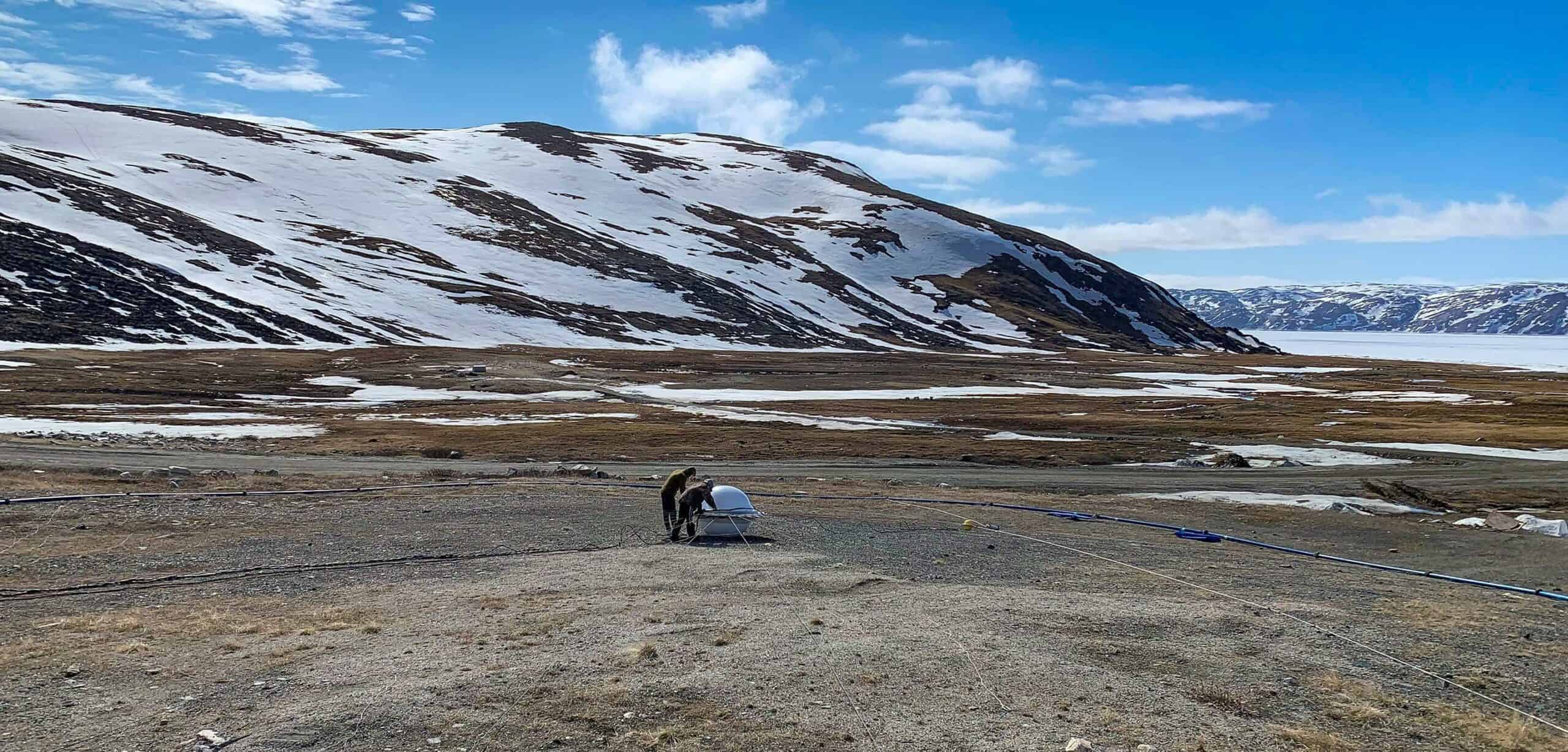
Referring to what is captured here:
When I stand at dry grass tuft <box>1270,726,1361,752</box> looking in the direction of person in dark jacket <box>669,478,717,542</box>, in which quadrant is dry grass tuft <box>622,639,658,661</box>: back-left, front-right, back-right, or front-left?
front-left

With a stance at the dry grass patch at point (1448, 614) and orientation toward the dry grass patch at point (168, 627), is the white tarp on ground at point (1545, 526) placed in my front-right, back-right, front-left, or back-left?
back-right

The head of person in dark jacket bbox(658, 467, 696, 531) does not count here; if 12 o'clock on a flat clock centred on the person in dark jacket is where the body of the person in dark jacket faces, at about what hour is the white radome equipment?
The white radome equipment is roughly at 12 o'clock from the person in dark jacket.

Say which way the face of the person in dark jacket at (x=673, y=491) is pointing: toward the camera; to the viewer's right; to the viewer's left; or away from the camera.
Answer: to the viewer's right

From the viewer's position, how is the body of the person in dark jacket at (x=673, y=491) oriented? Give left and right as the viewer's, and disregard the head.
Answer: facing to the right of the viewer

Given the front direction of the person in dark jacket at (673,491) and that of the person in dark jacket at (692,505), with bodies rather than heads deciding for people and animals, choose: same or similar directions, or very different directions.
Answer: same or similar directions

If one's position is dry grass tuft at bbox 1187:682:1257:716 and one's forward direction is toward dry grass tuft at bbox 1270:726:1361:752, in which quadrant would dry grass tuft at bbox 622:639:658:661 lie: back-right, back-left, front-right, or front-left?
back-right

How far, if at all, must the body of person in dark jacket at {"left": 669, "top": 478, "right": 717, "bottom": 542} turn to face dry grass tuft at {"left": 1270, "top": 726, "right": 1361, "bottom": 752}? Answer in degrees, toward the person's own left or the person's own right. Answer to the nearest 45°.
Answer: approximately 45° to the person's own right

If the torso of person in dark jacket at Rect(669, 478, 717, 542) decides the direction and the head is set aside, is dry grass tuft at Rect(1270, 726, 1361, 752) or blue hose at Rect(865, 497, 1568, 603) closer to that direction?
the blue hose

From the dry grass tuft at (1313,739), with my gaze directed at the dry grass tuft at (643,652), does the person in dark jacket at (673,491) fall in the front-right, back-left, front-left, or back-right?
front-right

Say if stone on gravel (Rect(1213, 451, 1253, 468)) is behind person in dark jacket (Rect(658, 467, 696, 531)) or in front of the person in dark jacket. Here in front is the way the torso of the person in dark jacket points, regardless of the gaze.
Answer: in front

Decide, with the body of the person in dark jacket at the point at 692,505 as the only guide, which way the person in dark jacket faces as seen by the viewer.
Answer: to the viewer's right

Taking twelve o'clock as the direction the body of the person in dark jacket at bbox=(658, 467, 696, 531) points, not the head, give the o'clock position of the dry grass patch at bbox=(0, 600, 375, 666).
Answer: The dry grass patch is roughly at 4 o'clock from the person in dark jacket.

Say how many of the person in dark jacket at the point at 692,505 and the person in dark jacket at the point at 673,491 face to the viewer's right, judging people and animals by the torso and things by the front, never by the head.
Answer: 2

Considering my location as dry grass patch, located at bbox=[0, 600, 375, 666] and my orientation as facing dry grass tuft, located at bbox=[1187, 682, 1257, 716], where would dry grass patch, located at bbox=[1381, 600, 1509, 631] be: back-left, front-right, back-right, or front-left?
front-left

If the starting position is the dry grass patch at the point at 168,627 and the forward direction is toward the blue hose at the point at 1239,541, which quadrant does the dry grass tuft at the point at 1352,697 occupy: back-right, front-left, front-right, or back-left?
front-right
